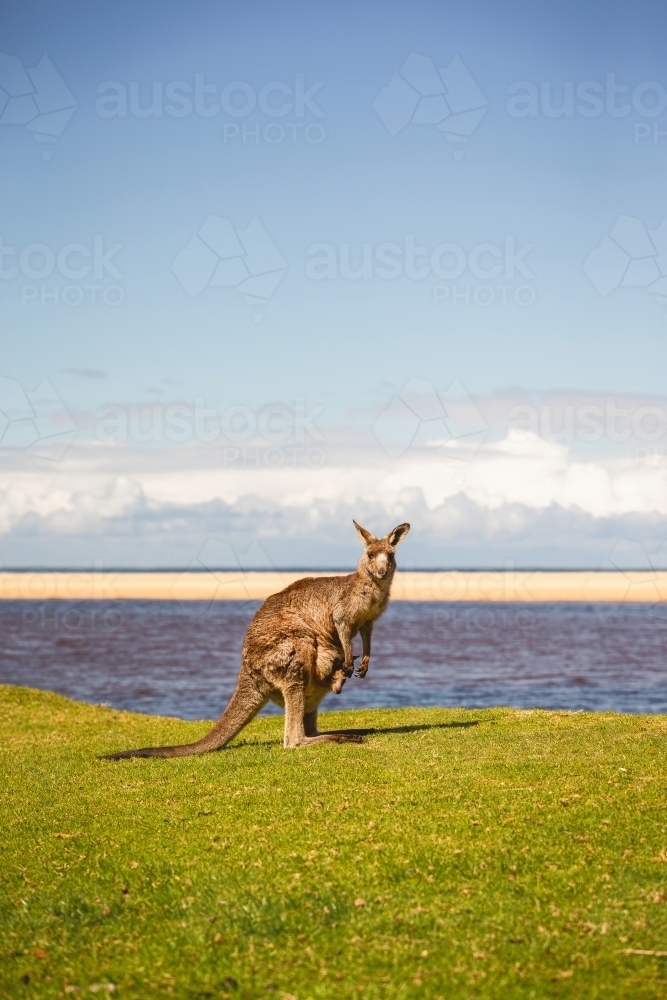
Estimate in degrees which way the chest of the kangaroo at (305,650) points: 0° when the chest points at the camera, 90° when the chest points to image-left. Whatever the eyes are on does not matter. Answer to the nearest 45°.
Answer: approximately 270°
